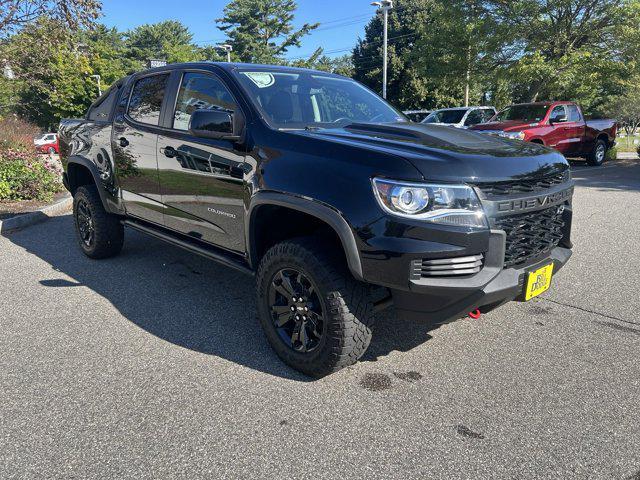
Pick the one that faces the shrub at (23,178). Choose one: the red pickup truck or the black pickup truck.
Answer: the red pickup truck

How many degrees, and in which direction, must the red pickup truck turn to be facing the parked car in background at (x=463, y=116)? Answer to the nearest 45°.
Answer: approximately 90° to its right

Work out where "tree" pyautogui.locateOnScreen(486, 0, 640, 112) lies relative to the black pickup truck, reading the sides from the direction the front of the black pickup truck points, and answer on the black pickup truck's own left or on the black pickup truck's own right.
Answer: on the black pickup truck's own left

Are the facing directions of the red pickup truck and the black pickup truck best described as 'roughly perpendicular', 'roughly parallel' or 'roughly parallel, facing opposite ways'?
roughly perpendicular

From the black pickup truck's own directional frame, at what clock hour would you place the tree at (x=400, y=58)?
The tree is roughly at 8 o'clock from the black pickup truck.

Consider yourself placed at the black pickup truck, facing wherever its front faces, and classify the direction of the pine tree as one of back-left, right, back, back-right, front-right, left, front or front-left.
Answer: back-left

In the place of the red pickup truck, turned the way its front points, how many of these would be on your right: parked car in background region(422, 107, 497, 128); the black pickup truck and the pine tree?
2

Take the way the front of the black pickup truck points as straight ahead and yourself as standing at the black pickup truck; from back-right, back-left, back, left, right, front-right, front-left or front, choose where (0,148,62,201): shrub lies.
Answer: back

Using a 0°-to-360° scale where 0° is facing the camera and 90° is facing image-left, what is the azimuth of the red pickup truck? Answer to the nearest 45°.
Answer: approximately 45°

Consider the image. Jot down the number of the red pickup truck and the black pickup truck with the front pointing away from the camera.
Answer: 0

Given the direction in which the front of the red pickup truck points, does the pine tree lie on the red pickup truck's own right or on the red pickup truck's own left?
on the red pickup truck's own right

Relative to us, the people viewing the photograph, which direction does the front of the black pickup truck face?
facing the viewer and to the right of the viewer
